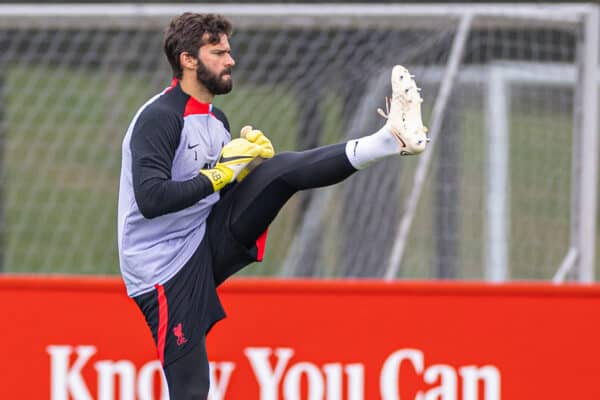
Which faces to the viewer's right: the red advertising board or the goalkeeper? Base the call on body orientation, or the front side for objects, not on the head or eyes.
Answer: the goalkeeper

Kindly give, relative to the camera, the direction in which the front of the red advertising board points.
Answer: facing the viewer

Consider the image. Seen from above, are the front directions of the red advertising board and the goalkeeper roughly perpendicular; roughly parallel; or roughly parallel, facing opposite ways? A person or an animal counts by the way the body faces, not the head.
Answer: roughly perpendicular

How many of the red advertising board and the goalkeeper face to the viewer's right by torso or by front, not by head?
1

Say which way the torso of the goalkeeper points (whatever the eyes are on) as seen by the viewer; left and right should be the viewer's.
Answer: facing to the right of the viewer

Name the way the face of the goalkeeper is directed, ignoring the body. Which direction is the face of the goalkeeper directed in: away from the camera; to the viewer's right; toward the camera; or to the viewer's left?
to the viewer's right
